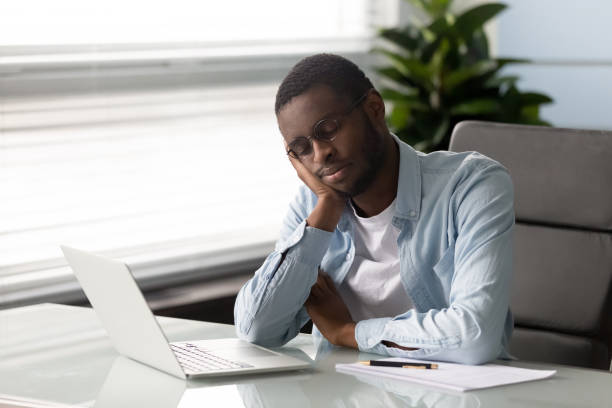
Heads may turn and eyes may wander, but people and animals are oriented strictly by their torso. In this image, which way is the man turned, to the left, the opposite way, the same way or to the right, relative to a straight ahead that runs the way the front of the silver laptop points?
the opposite way

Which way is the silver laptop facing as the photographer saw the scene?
facing away from the viewer and to the right of the viewer

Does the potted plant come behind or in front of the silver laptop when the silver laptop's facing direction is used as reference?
in front

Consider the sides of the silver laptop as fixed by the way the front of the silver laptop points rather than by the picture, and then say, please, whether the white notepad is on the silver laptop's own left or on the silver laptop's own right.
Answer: on the silver laptop's own right

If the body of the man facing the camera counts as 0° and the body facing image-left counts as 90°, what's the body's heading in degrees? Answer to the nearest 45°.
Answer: approximately 45°

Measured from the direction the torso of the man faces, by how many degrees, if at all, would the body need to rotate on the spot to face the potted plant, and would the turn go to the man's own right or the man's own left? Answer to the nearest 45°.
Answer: approximately 135° to the man's own right
